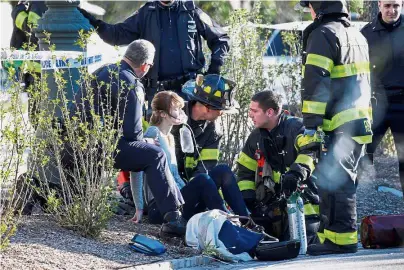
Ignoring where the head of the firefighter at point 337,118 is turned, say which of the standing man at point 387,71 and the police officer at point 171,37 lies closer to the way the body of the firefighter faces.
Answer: the police officer

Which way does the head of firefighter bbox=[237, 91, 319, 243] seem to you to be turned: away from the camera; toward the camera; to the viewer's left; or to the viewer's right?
to the viewer's left

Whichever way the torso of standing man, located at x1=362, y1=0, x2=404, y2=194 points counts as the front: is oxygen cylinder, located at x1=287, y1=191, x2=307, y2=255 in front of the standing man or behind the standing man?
in front

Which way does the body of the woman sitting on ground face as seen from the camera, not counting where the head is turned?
to the viewer's right

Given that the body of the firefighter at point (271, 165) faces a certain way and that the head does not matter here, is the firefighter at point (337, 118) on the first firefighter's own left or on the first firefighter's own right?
on the first firefighter's own left

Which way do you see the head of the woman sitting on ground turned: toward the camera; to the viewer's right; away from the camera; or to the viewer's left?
to the viewer's right

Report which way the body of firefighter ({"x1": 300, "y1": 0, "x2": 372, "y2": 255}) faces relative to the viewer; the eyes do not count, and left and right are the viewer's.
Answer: facing away from the viewer and to the left of the viewer

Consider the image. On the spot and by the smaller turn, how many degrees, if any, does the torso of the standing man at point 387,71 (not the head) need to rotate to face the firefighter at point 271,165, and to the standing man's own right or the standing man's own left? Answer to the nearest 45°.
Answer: approximately 45° to the standing man's own right
